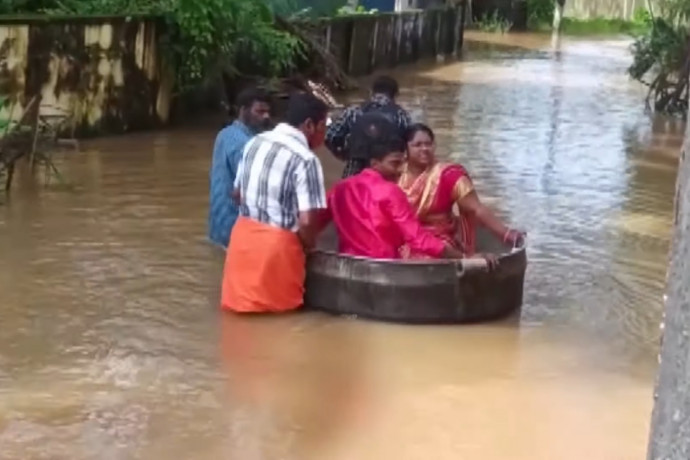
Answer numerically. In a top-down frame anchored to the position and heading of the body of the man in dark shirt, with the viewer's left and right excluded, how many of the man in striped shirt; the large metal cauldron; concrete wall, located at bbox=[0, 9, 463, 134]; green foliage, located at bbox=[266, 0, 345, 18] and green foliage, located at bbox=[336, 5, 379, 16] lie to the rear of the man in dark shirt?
2

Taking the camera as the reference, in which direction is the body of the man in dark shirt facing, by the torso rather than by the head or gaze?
away from the camera

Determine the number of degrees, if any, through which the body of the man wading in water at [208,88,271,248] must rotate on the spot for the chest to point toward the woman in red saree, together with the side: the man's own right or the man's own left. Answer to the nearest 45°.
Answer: approximately 45° to the man's own right

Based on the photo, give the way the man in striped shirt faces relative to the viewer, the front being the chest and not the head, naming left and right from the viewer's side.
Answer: facing away from the viewer and to the right of the viewer

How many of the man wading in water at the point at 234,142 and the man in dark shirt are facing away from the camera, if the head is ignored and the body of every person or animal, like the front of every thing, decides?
1
